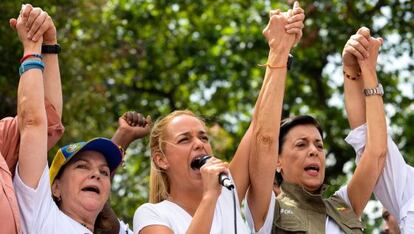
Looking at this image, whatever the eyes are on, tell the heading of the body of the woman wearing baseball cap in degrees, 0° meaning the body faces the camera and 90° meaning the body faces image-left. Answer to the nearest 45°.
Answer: approximately 315°

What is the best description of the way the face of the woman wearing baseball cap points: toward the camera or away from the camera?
toward the camera
